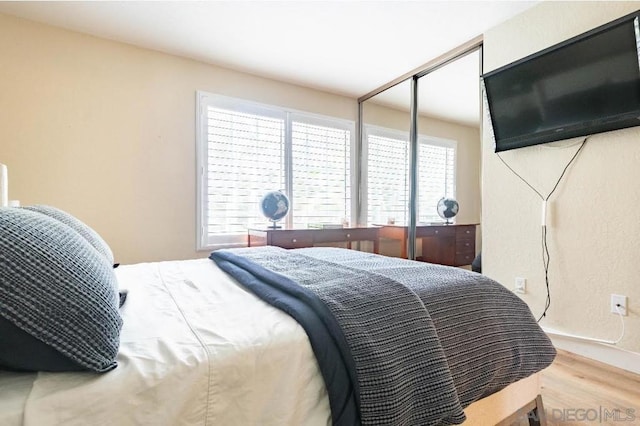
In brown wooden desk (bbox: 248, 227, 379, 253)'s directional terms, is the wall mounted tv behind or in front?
in front

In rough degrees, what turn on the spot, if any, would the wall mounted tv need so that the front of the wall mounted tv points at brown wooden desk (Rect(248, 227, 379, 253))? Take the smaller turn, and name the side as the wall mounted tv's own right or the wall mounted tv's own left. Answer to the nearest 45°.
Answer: approximately 45° to the wall mounted tv's own right

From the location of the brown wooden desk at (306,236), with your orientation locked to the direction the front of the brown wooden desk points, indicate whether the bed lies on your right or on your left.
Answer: on your right

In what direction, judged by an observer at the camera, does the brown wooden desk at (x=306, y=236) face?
facing the viewer and to the right of the viewer

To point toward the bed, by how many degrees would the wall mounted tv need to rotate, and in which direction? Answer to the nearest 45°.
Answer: approximately 45° to its left

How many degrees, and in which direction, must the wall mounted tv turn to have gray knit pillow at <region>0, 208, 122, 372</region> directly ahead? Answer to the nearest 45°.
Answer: approximately 45° to its left

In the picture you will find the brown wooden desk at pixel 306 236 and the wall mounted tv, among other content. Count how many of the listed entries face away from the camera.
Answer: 0

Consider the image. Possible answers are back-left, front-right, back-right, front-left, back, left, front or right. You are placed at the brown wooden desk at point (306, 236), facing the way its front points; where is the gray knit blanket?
front-right

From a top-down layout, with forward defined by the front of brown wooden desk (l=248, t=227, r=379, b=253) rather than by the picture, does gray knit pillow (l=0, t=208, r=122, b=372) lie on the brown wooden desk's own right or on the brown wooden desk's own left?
on the brown wooden desk's own right

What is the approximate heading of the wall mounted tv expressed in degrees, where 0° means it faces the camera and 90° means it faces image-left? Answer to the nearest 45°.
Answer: approximately 45°

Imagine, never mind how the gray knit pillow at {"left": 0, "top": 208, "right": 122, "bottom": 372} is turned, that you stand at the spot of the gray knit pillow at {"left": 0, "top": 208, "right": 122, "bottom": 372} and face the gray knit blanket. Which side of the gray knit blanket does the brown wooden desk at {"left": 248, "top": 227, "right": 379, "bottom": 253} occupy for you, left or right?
left
